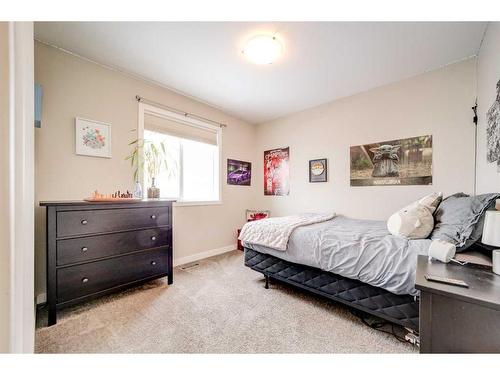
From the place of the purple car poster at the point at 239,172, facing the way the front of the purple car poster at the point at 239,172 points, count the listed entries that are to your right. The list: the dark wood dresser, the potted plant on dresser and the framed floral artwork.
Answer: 3

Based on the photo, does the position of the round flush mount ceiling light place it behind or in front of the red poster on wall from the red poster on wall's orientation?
in front

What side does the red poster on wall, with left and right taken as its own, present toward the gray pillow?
left

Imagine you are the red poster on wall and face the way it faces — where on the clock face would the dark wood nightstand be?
The dark wood nightstand is roughly at 10 o'clock from the red poster on wall.

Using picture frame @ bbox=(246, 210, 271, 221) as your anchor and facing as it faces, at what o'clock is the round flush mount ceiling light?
The round flush mount ceiling light is roughly at 12 o'clock from the picture frame.

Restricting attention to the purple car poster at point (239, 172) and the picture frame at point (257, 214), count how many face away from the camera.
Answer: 0

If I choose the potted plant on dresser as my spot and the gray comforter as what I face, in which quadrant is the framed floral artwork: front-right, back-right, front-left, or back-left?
back-right

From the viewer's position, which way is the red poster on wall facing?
facing the viewer and to the left of the viewer

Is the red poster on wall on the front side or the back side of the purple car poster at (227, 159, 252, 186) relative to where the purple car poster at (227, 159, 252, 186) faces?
on the front side

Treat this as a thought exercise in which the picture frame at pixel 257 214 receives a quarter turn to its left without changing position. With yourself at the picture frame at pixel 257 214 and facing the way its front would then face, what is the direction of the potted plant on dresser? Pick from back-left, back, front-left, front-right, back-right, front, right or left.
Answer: back-right

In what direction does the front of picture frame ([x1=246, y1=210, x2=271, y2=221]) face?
toward the camera

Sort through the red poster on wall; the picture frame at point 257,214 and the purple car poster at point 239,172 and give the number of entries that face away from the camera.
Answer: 0
